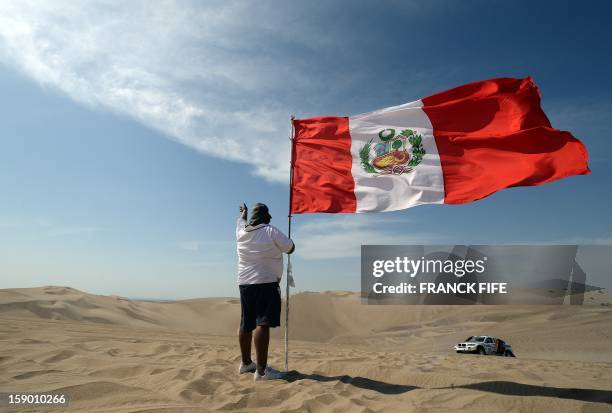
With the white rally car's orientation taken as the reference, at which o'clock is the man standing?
The man standing is roughly at 11 o'clock from the white rally car.

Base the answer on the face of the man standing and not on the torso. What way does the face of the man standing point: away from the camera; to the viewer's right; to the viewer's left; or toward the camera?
away from the camera

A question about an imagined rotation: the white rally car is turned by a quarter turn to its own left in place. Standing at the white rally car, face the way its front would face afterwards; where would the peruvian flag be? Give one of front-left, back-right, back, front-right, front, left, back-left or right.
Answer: front-right

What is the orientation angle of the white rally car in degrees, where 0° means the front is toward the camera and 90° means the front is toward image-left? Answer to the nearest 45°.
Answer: approximately 45°
